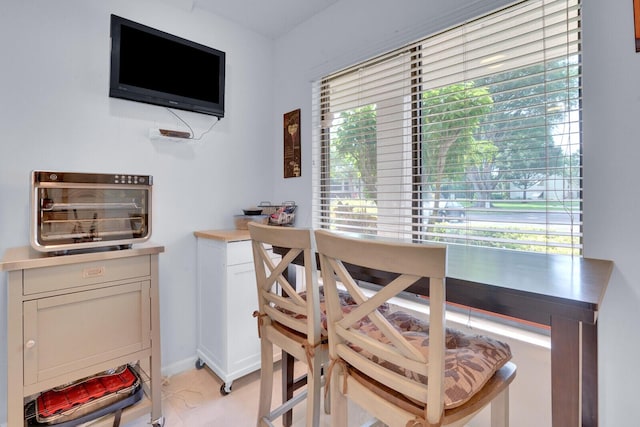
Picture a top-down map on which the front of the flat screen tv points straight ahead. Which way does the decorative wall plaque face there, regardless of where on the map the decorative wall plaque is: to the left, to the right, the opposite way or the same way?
to the right

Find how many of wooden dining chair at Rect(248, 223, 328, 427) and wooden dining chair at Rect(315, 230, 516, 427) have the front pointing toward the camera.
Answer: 0

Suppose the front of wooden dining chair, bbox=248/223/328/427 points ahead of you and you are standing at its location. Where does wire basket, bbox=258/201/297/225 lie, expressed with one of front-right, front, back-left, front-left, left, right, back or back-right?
front-left

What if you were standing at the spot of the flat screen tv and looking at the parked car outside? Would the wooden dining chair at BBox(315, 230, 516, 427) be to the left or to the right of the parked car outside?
right

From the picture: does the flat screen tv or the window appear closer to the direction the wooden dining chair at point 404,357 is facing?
the window

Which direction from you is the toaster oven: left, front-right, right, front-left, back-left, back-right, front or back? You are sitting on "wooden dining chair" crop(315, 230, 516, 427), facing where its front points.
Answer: back-left

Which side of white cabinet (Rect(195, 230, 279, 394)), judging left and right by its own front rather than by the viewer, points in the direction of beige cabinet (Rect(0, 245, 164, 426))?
right

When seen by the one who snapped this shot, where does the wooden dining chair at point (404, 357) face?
facing away from the viewer and to the right of the viewer

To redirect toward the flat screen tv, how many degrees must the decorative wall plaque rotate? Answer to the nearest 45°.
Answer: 0° — it already faces it

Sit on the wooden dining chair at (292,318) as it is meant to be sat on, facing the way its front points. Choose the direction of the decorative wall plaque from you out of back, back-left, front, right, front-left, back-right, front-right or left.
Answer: front-left

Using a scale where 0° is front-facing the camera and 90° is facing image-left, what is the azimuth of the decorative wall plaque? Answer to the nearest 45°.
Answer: approximately 45°

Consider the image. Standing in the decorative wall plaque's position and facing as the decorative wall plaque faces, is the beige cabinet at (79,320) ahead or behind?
ahead
